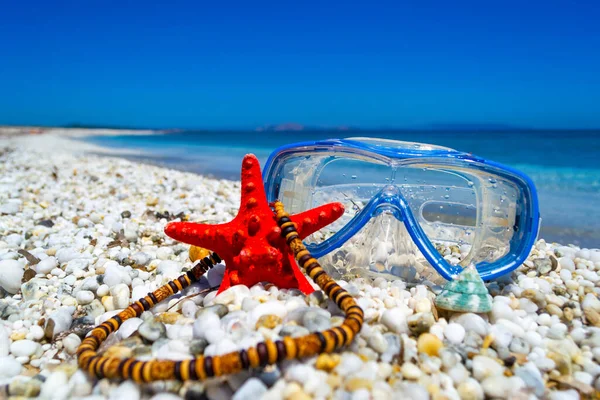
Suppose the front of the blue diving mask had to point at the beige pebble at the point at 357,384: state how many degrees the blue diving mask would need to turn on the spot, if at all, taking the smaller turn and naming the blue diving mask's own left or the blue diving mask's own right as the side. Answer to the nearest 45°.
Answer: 0° — it already faces it

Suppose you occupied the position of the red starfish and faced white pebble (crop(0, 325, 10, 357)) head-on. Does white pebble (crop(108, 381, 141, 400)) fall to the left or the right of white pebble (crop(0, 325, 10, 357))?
left

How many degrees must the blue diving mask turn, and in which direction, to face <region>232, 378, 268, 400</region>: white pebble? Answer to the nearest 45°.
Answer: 0° — it already faces it

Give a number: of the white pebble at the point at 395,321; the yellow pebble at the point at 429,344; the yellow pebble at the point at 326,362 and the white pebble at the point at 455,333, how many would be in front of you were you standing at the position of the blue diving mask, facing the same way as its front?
4

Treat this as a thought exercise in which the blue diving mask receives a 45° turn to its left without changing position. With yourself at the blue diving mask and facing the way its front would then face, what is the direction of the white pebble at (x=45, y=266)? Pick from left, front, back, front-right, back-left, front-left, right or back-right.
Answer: back-right

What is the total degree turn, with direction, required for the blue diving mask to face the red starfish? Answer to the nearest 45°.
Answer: approximately 45° to its right

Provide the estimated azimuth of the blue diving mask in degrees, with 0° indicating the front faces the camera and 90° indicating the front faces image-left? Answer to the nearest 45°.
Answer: approximately 0°

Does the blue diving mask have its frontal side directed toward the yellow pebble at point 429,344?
yes

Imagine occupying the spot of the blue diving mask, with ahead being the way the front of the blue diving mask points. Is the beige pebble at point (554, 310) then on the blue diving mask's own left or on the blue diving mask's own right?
on the blue diving mask's own left

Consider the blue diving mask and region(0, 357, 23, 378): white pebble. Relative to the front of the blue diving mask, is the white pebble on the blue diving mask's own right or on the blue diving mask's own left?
on the blue diving mask's own right

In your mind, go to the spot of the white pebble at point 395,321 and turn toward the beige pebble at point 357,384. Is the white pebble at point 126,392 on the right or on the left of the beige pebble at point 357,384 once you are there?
right

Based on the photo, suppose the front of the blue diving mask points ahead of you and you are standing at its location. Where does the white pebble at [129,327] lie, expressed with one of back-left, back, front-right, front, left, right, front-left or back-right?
front-right

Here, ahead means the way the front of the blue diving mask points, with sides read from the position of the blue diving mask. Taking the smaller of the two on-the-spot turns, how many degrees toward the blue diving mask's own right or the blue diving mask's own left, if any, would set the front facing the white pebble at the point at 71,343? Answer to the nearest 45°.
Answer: approximately 45° to the blue diving mask's own right
